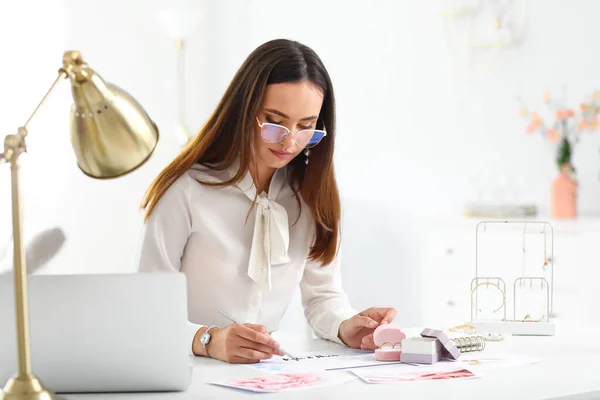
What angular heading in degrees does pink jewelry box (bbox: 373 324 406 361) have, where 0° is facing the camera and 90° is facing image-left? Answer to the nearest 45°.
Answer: approximately 0°

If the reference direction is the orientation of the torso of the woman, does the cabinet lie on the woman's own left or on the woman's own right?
on the woman's own left

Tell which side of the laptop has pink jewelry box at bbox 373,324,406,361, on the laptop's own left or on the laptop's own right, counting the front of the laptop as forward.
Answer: on the laptop's own right

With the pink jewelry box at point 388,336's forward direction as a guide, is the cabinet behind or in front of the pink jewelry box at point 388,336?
behind

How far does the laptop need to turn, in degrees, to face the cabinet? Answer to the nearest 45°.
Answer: approximately 45° to its right

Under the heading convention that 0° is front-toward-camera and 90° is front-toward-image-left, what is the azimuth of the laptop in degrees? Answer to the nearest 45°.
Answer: approximately 180°

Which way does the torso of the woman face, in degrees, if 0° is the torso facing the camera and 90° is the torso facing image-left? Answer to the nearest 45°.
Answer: approximately 315°

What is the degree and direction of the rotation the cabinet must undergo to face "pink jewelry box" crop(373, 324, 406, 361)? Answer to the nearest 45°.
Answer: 0° — it already faces it

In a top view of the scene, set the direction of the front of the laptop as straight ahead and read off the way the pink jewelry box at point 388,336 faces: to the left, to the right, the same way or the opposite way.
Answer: the opposite way
